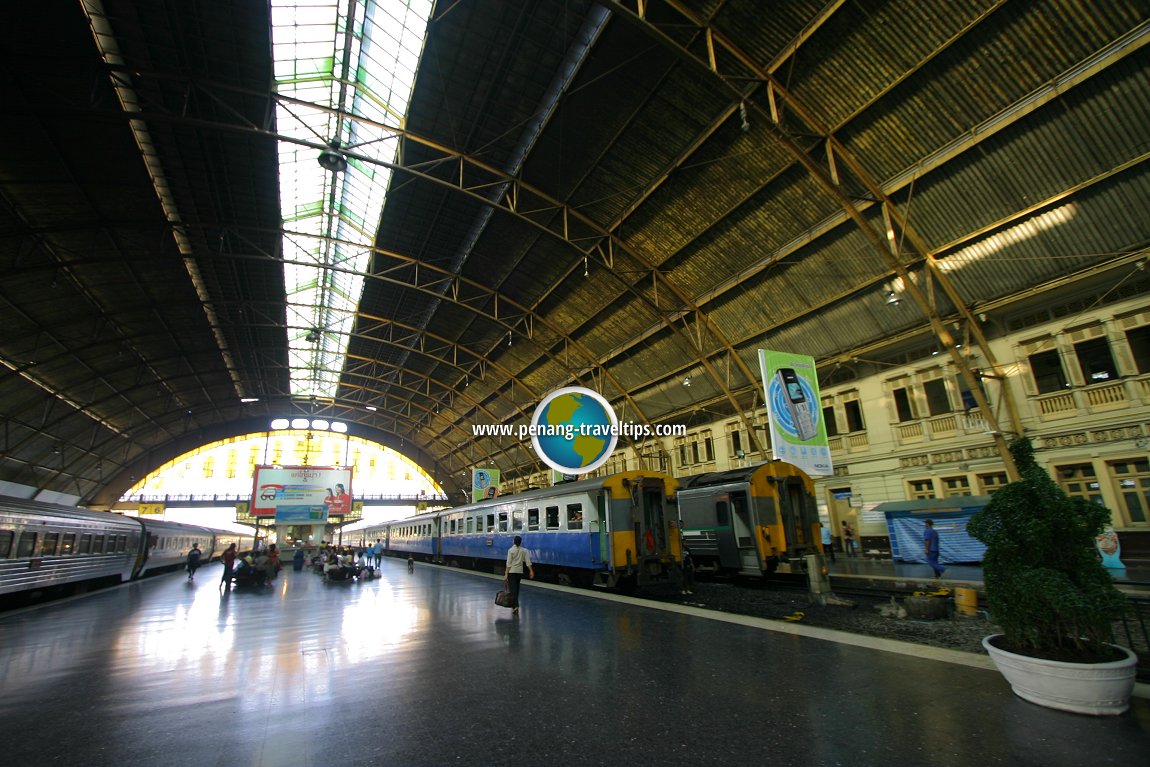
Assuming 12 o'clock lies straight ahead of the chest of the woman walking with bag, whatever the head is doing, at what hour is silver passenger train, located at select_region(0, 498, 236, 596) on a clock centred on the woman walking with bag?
The silver passenger train is roughly at 10 o'clock from the woman walking with bag.

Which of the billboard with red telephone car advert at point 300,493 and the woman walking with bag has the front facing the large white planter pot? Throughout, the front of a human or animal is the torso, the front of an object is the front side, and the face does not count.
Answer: the billboard with red telephone car advert

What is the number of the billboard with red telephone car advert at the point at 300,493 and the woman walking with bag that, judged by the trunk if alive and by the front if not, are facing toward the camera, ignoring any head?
1

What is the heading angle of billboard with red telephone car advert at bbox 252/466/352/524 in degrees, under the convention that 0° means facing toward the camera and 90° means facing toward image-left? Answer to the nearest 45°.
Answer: approximately 0°

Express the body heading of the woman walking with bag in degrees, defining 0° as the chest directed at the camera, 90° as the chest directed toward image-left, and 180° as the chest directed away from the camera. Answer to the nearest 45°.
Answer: approximately 180°

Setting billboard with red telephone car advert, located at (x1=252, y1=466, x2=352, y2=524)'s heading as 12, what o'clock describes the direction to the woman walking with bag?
The woman walking with bag is roughly at 12 o'clock from the billboard with red telephone car advert.

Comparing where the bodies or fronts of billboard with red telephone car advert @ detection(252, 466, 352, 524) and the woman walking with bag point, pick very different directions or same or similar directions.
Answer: very different directions

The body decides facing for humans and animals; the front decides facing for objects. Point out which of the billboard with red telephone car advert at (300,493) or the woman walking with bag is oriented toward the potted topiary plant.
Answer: the billboard with red telephone car advert

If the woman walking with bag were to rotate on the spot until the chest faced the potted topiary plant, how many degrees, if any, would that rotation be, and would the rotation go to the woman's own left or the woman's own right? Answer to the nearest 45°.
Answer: approximately 135° to the woman's own right

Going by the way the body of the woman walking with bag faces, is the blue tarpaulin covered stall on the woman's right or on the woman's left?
on the woman's right

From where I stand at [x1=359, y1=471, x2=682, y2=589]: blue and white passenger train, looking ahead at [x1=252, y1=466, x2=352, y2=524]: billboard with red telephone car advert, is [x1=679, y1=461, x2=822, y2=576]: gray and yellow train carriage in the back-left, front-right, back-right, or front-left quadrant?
back-right
